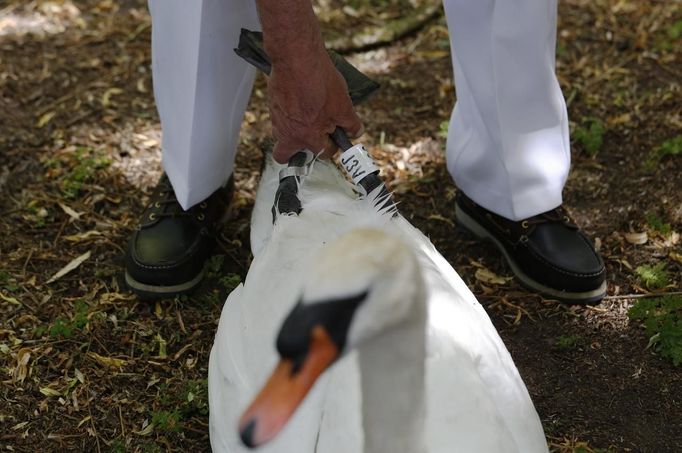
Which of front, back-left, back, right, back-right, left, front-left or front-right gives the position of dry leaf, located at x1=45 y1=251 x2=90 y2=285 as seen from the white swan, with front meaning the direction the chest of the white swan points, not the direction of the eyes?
back-right

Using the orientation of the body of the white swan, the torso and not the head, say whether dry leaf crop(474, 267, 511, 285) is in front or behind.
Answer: behind

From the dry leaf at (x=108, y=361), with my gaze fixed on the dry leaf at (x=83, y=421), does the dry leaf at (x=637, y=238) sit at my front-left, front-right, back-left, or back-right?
back-left

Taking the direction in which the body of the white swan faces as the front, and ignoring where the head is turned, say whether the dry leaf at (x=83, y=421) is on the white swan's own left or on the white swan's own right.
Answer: on the white swan's own right

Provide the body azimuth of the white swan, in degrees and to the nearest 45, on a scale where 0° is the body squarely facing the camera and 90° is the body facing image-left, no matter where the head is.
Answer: approximately 0°

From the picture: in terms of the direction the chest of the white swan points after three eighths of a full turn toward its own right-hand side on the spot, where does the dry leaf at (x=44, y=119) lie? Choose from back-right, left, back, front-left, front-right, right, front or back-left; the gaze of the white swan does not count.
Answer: front

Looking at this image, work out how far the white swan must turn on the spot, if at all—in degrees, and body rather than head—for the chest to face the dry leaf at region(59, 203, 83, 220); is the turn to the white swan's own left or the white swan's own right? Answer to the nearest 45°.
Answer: approximately 135° to the white swan's own right

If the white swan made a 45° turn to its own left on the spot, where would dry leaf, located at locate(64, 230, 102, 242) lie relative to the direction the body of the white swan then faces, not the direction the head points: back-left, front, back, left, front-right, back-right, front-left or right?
back

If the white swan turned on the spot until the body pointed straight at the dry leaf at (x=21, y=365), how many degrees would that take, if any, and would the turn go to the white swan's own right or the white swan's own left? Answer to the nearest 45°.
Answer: approximately 90° to the white swan's own right

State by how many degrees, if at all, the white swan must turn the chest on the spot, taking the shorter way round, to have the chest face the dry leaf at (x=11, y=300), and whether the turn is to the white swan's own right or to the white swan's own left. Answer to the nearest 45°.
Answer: approximately 135° to the white swan's own right

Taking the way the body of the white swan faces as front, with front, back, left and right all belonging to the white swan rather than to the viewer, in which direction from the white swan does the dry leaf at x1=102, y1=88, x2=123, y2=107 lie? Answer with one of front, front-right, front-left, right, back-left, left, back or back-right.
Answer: back-right

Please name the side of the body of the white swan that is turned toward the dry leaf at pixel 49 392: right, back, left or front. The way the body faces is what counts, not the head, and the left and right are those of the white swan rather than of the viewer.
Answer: right

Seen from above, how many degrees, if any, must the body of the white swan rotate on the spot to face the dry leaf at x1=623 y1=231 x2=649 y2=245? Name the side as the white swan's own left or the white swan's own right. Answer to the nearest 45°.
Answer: approximately 135° to the white swan's own left
